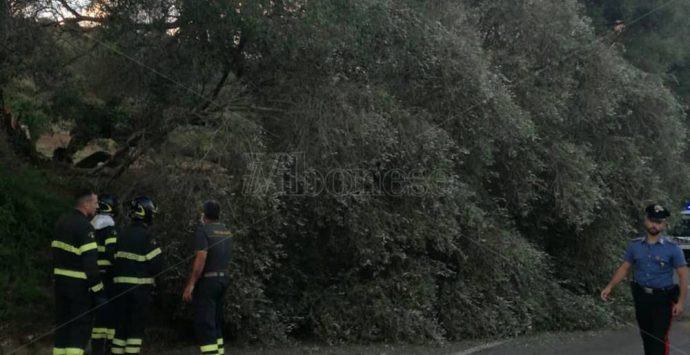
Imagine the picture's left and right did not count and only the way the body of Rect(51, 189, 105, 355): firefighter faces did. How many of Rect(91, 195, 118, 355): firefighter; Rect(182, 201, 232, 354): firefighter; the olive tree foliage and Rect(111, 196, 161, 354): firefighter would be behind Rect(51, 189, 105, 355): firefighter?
0

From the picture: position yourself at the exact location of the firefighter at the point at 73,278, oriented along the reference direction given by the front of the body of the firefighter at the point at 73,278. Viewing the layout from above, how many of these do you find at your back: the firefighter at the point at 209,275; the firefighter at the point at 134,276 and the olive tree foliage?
0

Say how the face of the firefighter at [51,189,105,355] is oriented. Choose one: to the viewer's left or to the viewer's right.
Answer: to the viewer's right

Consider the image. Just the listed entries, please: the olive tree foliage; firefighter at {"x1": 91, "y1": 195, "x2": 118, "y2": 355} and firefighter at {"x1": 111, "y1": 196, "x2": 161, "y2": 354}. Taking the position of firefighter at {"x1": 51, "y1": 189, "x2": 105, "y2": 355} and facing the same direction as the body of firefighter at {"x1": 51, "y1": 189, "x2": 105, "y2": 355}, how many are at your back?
0

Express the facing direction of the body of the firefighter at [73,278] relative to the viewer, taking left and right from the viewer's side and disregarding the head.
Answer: facing away from the viewer and to the right of the viewer

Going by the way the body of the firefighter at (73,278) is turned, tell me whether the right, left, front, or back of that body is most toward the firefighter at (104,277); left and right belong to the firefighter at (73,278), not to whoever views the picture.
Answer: front

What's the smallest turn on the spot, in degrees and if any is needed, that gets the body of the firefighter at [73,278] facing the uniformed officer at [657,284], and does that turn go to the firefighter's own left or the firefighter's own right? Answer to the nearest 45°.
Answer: approximately 45° to the firefighter's own right

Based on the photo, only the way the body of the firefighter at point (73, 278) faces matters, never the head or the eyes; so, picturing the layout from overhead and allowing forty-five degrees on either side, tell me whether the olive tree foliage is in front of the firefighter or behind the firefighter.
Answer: in front

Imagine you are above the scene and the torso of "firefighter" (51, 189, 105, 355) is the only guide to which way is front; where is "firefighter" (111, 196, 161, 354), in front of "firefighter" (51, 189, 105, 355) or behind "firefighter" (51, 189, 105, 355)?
in front

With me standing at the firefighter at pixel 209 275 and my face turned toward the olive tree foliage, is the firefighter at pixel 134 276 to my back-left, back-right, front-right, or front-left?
back-left

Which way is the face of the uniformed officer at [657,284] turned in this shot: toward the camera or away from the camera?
toward the camera
